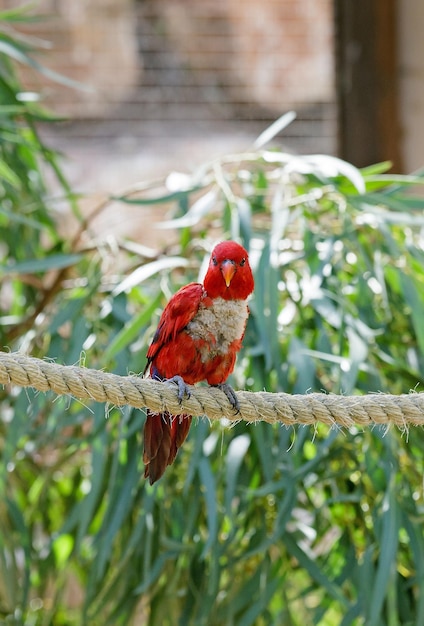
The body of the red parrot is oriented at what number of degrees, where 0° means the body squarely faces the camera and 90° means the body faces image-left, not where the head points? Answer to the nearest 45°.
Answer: approximately 315°
